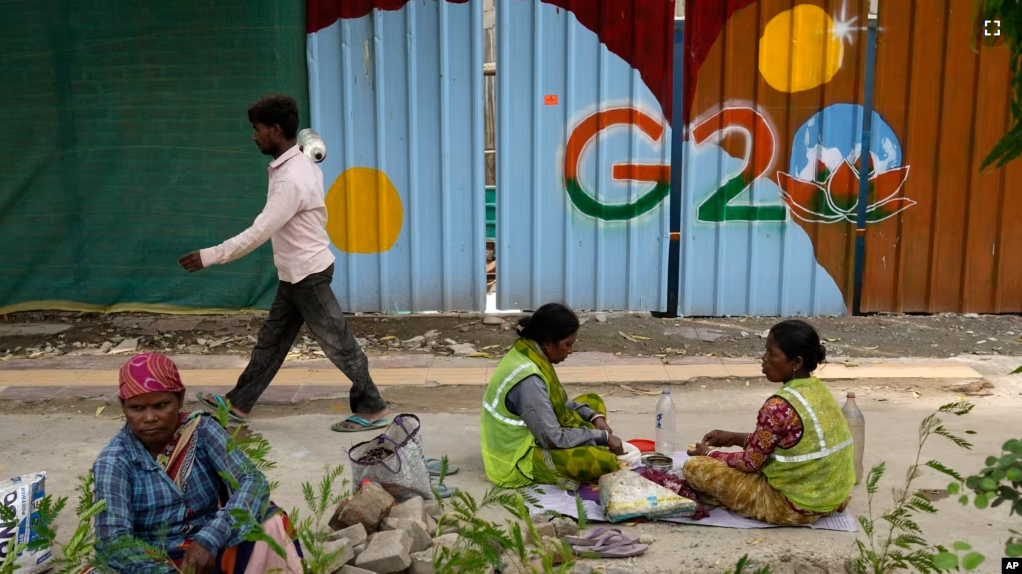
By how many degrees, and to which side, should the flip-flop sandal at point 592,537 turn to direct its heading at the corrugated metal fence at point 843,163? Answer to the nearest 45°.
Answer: approximately 90° to its left

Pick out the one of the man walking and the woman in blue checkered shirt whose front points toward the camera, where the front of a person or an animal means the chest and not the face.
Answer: the woman in blue checkered shirt

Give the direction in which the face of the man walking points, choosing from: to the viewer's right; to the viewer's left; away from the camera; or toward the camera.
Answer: to the viewer's left

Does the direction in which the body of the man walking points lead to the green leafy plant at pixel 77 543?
no

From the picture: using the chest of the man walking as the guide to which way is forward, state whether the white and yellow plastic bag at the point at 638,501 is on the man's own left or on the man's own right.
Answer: on the man's own left

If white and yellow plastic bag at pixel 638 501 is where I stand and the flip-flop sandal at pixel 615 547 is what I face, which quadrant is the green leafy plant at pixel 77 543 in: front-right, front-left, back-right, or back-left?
front-right

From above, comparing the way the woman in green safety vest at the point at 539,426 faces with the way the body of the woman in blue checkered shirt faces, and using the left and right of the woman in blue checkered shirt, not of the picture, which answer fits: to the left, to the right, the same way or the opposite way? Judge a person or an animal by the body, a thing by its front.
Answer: to the left

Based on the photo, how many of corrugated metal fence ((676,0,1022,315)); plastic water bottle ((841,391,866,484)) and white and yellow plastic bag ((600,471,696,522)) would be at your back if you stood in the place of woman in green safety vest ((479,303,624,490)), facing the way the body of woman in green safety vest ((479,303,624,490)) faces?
0

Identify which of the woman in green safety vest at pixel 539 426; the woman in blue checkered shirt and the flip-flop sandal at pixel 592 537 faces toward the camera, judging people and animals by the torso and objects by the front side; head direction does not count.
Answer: the woman in blue checkered shirt

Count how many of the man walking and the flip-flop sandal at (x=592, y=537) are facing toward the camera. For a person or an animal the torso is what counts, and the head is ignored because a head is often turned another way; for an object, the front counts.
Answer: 0

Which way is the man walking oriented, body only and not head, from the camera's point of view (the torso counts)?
to the viewer's left

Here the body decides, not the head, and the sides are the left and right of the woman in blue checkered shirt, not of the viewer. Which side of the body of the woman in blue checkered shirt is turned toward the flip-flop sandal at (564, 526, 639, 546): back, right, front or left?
left

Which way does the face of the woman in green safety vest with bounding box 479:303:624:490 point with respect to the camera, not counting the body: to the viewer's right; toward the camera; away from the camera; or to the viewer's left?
to the viewer's right

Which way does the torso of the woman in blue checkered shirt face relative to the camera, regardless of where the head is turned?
toward the camera

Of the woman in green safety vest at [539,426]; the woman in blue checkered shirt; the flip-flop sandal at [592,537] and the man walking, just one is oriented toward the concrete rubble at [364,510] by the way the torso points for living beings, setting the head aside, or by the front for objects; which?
the flip-flop sandal

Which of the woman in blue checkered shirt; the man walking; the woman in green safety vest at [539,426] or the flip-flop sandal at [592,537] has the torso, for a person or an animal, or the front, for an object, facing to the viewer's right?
the woman in green safety vest

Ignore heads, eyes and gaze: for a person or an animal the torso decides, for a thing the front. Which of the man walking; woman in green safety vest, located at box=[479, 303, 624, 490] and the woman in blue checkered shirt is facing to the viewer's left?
the man walking

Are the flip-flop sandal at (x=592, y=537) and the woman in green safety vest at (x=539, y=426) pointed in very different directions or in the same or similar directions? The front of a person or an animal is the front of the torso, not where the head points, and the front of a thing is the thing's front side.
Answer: very different directions

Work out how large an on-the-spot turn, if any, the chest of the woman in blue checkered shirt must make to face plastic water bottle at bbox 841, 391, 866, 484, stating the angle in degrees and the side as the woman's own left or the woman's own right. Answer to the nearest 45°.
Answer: approximately 90° to the woman's own left

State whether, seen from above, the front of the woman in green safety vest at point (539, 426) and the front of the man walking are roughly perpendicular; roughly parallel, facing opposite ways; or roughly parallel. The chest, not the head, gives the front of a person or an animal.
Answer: roughly parallel, facing opposite ways
